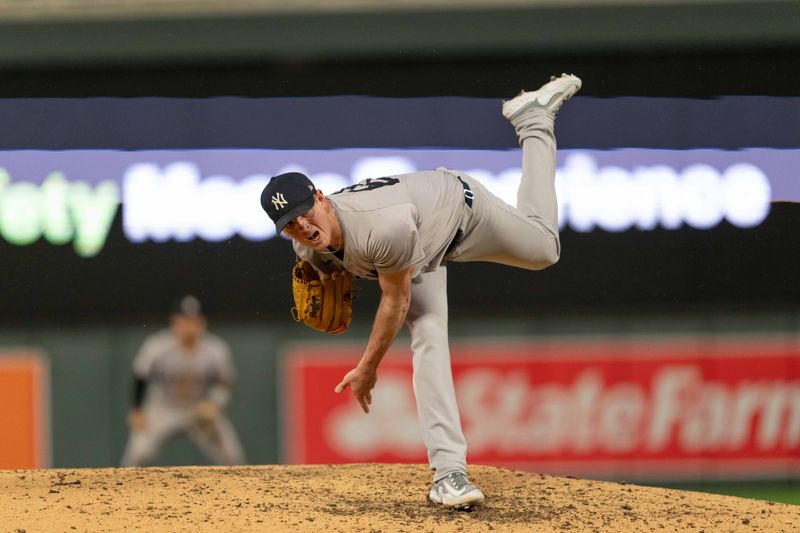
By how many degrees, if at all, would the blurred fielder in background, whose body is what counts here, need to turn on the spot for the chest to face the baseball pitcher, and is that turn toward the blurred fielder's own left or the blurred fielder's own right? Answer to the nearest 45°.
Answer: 0° — they already face them

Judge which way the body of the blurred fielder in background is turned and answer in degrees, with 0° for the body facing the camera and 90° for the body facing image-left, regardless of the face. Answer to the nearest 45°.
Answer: approximately 0°
